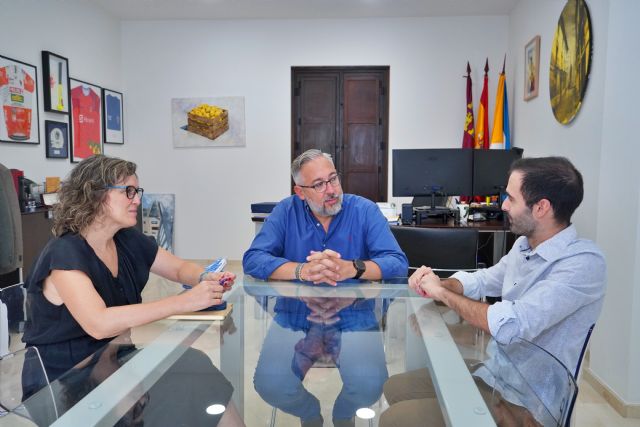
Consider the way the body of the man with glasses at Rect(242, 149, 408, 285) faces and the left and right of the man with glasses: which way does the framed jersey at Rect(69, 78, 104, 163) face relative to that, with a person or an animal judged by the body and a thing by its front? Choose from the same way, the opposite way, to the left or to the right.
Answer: to the left

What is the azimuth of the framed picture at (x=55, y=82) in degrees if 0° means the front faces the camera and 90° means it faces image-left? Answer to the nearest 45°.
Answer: approximately 315°

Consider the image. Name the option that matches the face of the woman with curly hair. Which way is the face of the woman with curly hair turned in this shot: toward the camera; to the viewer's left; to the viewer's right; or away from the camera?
to the viewer's right

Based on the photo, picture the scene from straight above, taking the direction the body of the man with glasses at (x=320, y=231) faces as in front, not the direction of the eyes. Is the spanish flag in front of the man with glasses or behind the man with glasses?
behind

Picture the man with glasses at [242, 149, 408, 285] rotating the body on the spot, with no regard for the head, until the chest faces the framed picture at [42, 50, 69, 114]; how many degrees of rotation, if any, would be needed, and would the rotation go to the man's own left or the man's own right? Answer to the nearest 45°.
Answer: approximately 135° to the man's own right

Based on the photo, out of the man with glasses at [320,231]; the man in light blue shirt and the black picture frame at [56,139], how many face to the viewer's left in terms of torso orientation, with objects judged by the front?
1

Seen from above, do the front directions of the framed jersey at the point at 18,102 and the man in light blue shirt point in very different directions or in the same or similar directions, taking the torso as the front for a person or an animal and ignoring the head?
very different directions

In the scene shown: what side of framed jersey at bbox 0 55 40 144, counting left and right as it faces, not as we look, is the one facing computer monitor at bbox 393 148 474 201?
front

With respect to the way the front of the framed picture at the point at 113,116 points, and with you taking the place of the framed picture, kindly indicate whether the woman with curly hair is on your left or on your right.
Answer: on your right

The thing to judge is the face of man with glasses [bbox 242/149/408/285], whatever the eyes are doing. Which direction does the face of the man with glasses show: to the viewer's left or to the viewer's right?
to the viewer's right

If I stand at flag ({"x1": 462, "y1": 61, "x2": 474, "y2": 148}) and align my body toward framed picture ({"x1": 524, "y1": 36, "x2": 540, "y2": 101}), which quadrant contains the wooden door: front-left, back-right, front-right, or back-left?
back-right

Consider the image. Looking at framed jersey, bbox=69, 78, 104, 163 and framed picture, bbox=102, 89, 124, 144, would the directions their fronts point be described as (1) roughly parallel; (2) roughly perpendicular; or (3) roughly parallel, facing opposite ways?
roughly parallel

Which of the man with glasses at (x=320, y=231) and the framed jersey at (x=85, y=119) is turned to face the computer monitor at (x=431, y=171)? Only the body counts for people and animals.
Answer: the framed jersey

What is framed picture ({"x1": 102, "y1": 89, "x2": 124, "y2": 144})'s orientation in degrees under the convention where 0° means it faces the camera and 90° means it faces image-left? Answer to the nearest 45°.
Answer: approximately 315°

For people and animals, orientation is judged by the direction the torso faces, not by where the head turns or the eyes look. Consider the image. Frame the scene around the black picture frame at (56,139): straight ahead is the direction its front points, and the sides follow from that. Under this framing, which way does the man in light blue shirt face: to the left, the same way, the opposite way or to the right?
the opposite way
